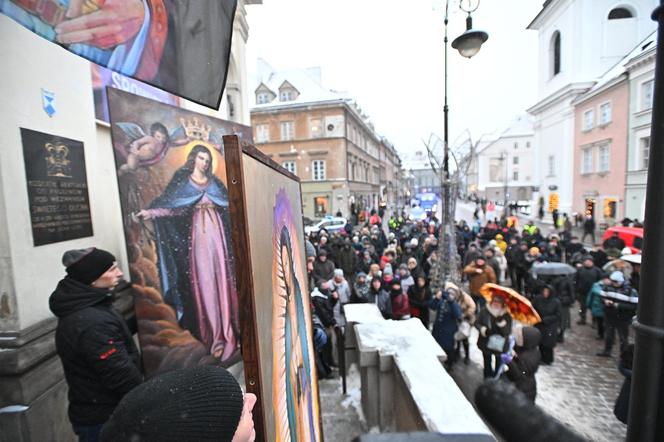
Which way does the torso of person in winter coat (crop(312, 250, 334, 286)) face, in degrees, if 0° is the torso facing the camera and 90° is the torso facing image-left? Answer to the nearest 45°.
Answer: approximately 0°

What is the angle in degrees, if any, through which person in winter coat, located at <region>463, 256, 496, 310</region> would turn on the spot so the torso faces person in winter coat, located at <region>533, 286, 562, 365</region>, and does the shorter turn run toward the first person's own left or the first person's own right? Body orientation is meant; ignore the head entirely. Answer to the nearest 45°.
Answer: approximately 45° to the first person's own left

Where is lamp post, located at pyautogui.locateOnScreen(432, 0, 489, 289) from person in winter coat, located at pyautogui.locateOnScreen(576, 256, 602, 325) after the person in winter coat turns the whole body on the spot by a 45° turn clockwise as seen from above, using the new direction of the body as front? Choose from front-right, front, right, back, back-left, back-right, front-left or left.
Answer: front-right

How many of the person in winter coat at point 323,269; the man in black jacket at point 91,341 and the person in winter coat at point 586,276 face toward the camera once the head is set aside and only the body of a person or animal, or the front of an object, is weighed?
2

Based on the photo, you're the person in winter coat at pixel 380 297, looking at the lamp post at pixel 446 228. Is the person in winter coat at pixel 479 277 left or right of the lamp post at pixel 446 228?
right

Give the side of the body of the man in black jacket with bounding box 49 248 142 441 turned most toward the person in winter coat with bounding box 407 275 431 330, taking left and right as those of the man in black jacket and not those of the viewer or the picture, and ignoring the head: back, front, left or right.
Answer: front

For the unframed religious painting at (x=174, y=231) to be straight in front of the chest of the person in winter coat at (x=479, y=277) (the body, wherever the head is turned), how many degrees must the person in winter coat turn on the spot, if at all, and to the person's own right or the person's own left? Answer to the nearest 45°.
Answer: approximately 45° to the person's own right

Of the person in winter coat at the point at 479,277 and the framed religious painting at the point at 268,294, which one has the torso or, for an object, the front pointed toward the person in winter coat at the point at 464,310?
the person in winter coat at the point at 479,277

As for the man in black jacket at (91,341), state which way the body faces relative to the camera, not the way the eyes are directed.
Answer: to the viewer's right

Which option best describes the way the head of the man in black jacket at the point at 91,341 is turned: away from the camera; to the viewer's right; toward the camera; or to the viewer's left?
to the viewer's right

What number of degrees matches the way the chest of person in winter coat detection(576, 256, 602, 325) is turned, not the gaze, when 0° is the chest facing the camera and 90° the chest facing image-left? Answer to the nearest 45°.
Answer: approximately 0°

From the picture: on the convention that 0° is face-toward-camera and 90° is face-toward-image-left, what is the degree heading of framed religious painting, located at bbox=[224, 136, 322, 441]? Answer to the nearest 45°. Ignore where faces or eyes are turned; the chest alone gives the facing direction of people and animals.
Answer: approximately 315°
